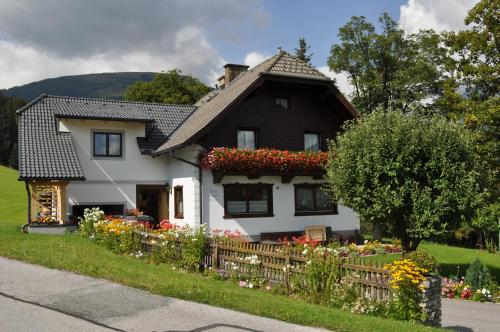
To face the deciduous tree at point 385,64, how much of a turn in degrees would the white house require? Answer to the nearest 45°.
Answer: approximately 135° to its left

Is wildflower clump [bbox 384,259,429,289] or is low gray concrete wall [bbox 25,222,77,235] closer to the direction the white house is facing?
the wildflower clump

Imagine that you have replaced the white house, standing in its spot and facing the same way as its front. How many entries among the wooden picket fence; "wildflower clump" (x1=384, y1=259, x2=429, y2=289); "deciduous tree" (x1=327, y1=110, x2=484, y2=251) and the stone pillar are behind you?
0

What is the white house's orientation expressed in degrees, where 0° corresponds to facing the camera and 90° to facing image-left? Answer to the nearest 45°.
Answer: approximately 0°

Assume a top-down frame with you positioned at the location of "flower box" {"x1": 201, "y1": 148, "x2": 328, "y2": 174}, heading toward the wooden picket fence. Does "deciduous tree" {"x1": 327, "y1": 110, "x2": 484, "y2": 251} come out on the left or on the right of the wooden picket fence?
left

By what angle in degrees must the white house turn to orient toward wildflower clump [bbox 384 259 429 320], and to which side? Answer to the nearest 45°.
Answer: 0° — it already faces it

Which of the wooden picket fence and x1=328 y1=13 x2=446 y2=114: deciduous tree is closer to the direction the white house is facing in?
the wooden picket fence

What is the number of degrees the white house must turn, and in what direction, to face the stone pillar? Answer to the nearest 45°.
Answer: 0° — it already faces it

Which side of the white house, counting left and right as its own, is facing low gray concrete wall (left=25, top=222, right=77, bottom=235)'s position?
right

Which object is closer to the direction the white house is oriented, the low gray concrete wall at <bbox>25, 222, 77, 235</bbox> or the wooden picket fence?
the wooden picket fence

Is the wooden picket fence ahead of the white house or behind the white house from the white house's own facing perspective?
ahead
